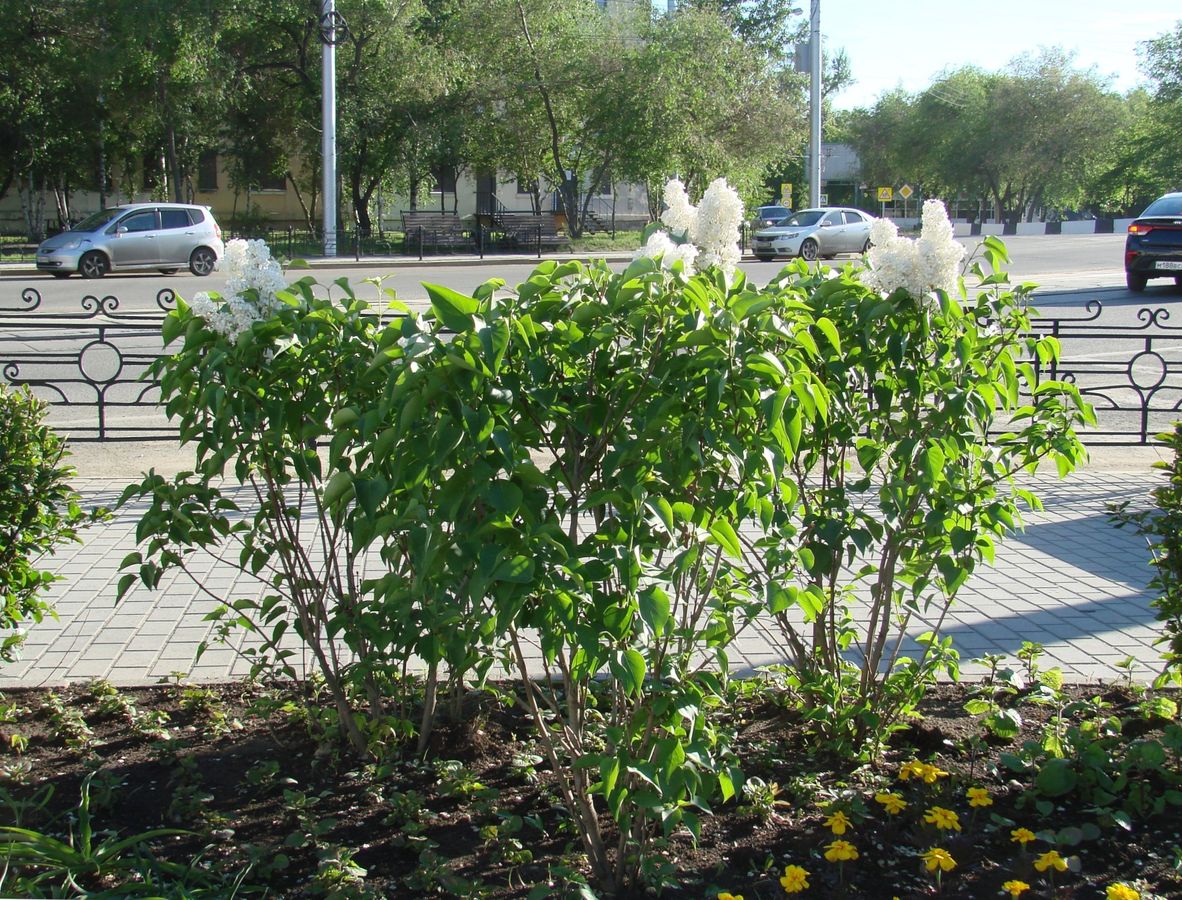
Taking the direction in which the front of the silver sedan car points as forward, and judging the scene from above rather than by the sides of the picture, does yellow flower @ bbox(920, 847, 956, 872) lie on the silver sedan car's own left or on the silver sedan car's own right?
on the silver sedan car's own left

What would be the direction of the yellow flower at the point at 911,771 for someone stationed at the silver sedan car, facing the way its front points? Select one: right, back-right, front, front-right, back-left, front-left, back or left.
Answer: front-left

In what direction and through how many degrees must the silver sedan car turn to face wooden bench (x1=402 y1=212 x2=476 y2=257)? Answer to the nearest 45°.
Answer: approximately 45° to its right

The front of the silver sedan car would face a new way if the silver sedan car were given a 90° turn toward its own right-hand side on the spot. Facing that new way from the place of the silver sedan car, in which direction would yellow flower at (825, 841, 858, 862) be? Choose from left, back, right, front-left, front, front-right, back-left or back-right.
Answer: back-left

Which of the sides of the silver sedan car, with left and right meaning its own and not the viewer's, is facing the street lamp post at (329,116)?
front

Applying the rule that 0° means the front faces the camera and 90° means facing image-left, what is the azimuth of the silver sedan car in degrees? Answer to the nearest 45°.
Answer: approximately 45°

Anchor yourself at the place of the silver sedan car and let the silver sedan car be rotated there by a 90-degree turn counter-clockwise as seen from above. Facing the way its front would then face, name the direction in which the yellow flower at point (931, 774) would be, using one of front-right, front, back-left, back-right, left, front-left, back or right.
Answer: front-right

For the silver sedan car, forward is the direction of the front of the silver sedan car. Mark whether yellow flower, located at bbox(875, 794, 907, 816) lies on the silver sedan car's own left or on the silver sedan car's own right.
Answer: on the silver sedan car's own left

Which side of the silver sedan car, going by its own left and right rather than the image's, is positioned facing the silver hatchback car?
front

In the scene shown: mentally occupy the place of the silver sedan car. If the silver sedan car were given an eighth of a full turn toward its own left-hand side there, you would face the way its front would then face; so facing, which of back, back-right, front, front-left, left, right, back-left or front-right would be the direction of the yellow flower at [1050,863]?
front

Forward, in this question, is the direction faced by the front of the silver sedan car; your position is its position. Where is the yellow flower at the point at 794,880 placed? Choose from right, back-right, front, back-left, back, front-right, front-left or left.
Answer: front-left

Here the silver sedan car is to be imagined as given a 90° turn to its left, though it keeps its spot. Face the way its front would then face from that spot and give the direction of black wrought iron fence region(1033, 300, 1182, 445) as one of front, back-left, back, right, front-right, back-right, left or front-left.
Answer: front-right
